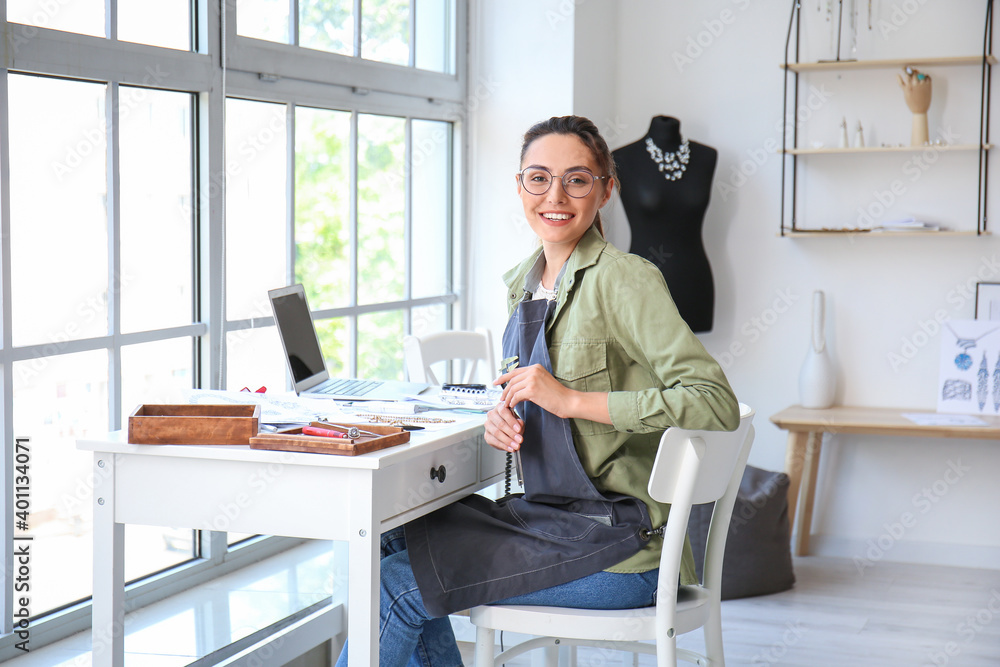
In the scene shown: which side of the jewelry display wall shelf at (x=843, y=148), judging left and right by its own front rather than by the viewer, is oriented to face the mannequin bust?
right

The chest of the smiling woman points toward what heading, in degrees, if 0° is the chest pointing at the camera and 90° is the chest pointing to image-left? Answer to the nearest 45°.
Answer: approximately 45°

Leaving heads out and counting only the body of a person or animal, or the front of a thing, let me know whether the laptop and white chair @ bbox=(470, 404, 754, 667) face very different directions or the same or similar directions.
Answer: very different directions

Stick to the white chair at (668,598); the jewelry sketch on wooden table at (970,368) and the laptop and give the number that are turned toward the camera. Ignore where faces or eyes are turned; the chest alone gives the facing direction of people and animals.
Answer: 1

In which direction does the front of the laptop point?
to the viewer's right

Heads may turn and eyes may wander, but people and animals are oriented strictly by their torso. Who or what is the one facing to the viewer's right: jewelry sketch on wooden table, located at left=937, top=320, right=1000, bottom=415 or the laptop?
the laptop

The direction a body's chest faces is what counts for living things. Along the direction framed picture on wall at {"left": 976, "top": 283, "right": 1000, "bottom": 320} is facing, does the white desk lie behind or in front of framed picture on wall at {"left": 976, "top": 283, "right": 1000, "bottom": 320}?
in front

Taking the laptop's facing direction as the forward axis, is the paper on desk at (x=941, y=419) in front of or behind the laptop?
in front

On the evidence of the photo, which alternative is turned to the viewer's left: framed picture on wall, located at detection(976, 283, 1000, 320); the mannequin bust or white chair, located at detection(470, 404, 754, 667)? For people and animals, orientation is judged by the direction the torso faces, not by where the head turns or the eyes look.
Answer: the white chair

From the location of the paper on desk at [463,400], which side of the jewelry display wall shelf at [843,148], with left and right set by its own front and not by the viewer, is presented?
front

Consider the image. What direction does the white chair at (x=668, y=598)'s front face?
to the viewer's left
